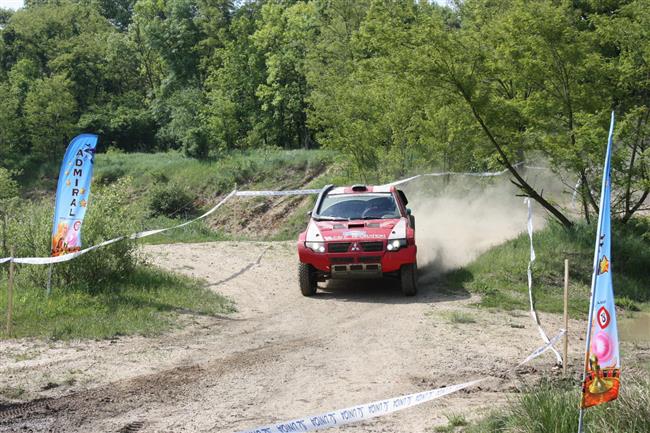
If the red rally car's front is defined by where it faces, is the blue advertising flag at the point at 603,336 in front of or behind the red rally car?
in front

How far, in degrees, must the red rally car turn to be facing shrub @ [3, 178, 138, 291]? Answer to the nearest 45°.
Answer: approximately 90° to its right

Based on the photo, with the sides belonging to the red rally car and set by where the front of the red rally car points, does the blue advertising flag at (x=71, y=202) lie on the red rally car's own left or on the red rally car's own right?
on the red rally car's own right

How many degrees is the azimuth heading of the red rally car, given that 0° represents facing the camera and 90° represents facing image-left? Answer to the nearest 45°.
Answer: approximately 0°

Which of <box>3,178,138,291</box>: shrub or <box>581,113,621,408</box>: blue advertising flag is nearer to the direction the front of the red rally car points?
the blue advertising flag

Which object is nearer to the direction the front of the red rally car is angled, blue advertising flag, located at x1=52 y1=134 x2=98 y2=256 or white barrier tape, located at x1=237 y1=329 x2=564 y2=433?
the white barrier tape

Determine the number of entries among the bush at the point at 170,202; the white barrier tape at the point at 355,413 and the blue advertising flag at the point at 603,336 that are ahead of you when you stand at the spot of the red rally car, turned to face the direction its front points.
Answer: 2

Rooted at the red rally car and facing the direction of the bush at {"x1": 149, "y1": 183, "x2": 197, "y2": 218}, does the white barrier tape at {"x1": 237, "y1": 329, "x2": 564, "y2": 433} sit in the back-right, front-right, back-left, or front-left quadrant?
back-left

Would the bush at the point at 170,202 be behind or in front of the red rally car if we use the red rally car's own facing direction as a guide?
behind

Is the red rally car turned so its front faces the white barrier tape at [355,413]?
yes
